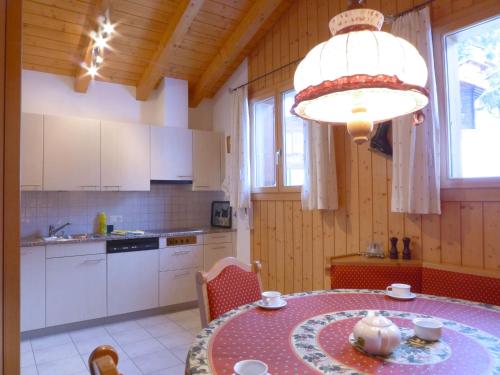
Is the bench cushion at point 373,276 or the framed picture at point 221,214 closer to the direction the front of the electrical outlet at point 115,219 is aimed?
the bench cushion

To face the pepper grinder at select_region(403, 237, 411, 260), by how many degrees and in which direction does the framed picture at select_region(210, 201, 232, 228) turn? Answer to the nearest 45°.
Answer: approximately 45° to its left

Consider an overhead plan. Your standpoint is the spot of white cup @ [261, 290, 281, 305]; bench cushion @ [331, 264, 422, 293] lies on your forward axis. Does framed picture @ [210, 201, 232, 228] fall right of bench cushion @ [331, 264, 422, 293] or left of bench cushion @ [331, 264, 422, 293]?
left

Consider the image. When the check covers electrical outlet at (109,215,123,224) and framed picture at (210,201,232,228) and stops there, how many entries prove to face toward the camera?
2

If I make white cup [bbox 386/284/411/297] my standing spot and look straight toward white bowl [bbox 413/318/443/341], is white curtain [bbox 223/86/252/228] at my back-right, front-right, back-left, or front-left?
back-right

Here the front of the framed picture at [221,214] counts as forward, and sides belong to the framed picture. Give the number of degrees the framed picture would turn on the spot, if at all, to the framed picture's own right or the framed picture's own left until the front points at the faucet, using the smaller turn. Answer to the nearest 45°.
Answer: approximately 45° to the framed picture's own right

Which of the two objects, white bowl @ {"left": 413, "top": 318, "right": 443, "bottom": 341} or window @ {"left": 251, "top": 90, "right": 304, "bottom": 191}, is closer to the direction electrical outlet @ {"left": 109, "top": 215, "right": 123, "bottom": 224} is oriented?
the white bowl

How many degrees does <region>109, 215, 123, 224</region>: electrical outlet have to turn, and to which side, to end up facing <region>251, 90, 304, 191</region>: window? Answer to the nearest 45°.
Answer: approximately 45° to its left

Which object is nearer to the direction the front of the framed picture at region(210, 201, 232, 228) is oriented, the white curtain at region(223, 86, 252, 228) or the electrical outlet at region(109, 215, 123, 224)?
the white curtain

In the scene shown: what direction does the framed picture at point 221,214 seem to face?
toward the camera

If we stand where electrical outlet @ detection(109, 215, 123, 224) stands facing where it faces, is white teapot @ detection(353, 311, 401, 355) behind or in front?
in front

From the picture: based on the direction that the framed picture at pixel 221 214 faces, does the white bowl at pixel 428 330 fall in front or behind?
in front

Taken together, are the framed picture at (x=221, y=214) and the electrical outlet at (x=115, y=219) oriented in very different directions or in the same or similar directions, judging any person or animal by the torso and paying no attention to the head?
same or similar directions

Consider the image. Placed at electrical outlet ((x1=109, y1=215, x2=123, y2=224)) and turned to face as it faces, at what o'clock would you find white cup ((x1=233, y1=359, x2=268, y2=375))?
The white cup is roughly at 12 o'clock from the electrical outlet.

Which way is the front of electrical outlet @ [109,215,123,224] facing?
toward the camera

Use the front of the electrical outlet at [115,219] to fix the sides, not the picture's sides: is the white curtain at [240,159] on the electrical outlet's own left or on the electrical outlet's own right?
on the electrical outlet's own left
